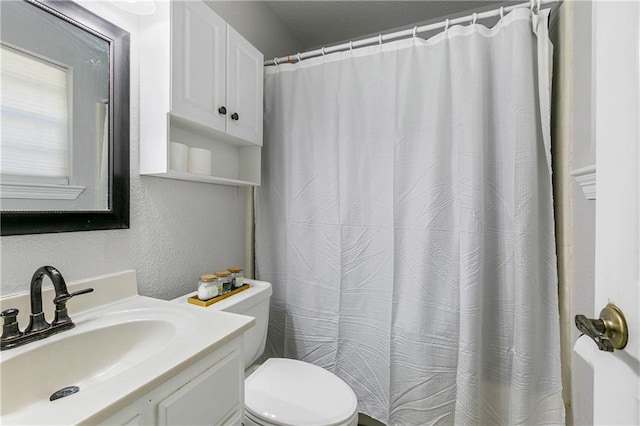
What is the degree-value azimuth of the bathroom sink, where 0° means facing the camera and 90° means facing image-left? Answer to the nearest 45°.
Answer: approximately 315°

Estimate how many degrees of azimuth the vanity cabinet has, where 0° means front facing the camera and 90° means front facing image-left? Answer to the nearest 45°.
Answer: approximately 315°

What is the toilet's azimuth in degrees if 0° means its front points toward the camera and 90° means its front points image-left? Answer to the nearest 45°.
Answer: approximately 315°

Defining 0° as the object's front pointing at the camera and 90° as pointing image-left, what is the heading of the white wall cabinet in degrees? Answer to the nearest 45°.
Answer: approximately 315°
